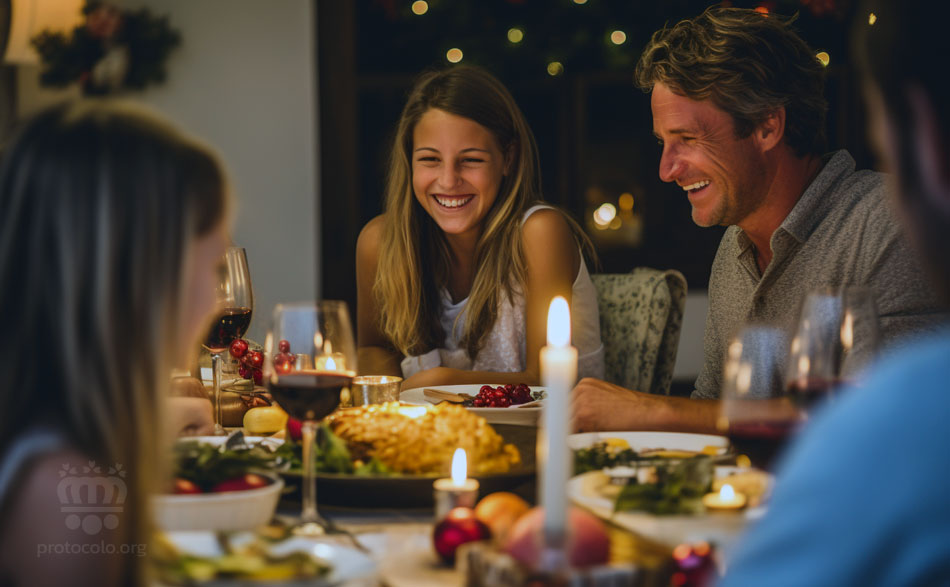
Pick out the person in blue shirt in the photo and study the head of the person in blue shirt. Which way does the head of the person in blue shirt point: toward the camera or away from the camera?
away from the camera

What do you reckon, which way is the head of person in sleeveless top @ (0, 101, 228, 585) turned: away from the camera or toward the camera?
away from the camera

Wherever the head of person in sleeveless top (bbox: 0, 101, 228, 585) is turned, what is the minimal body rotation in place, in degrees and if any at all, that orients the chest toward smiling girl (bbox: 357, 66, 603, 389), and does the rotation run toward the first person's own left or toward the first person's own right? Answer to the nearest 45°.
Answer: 0° — they already face them

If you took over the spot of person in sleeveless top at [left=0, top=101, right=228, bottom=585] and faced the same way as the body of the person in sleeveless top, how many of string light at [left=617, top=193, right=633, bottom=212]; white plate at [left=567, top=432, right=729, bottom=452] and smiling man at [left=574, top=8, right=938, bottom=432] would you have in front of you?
3

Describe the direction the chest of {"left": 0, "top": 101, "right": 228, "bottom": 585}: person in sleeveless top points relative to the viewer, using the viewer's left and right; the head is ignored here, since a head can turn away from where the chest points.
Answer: facing away from the viewer and to the right of the viewer

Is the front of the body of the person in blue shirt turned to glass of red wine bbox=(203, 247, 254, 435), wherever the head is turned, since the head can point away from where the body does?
yes

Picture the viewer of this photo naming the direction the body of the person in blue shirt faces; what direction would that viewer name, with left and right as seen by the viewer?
facing away from the viewer and to the left of the viewer
